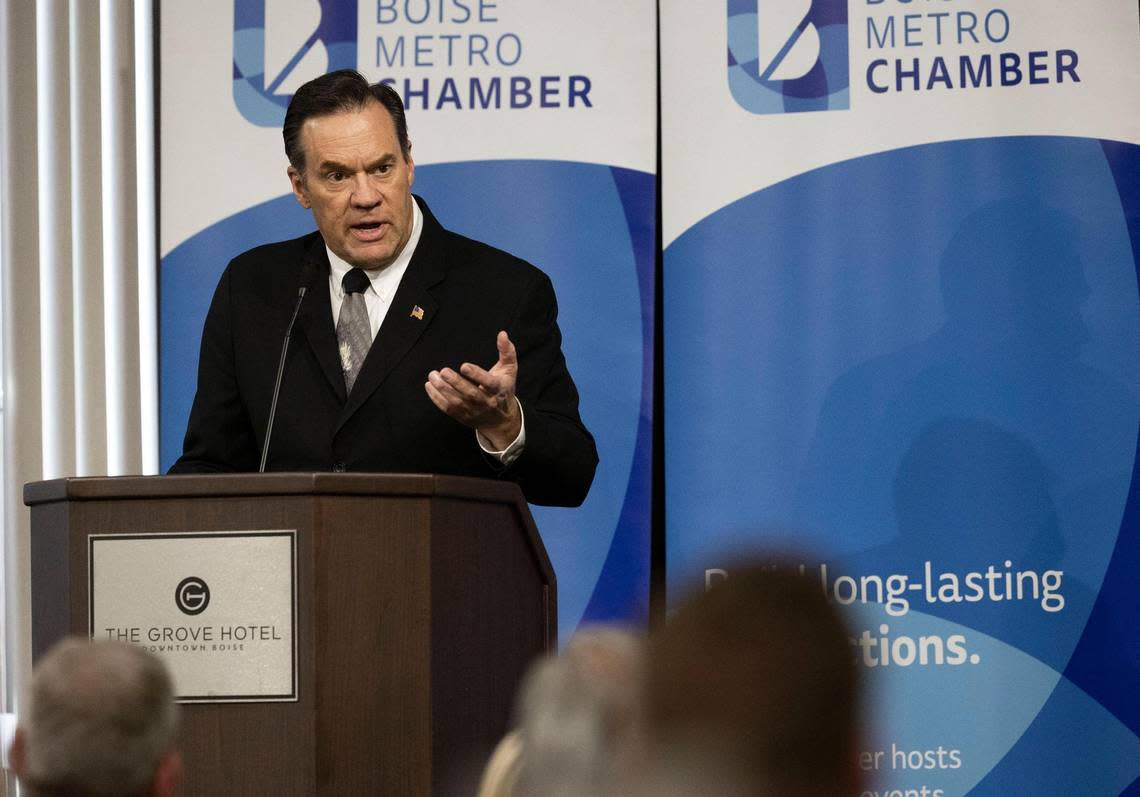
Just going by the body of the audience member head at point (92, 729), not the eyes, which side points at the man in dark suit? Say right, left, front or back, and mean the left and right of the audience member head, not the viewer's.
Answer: front

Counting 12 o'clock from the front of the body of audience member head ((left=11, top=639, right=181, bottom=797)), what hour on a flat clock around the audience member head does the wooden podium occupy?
The wooden podium is roughly at 1 o'clock from the audience member head.

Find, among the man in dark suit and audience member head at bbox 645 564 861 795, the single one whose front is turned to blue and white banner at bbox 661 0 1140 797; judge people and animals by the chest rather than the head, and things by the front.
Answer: the audience member head

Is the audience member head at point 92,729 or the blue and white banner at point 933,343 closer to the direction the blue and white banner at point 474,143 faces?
the audience member head

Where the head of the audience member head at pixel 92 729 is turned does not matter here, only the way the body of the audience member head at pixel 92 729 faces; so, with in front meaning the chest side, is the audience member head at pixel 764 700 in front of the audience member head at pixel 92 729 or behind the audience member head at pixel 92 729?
behind

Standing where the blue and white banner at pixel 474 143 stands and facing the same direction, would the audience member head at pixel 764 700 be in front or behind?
in front

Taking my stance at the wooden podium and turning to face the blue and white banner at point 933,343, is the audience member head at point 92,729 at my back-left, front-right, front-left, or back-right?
back-right

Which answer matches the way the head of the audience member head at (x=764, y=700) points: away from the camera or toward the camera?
away from the camera

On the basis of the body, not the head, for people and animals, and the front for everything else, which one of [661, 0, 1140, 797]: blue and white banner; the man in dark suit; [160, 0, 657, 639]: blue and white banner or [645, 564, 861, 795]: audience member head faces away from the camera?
the audience member head

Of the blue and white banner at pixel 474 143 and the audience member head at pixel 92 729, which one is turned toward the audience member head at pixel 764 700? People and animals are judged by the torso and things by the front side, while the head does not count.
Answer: the blue and white banner

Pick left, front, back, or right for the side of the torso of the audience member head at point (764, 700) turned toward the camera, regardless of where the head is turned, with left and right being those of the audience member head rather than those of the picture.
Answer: back

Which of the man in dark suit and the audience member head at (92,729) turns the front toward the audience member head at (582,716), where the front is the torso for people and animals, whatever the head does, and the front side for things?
the man in dark suit

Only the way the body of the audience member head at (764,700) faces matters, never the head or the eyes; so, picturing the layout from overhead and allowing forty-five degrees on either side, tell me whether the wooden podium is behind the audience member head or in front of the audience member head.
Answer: in front

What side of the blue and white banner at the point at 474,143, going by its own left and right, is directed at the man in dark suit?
front

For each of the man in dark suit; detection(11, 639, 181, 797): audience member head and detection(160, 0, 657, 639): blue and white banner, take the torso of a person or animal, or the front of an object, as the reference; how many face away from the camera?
1

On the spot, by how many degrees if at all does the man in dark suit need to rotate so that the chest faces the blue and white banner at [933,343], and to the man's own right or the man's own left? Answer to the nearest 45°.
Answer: approximately 135° to the man's own left

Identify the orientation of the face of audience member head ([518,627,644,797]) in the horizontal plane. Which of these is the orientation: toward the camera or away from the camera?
away from the camera

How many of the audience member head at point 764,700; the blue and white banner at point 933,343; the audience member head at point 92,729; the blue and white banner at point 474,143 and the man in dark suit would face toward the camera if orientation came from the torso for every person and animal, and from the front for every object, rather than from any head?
3

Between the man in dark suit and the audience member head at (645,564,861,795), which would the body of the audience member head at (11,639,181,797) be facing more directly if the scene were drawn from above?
the man in dark suit
